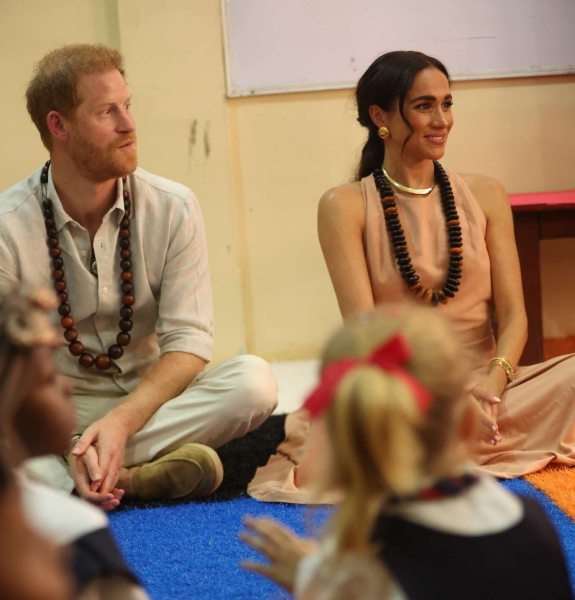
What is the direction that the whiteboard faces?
toward the camera

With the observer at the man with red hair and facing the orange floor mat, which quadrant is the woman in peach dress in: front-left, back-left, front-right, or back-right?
front-left

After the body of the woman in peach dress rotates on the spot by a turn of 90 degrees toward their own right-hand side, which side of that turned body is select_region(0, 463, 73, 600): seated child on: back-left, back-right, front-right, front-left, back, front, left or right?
front-left

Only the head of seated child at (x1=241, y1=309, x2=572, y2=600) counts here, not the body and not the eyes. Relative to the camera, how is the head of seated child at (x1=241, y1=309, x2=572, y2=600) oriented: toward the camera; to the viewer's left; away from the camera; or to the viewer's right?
away from the camera

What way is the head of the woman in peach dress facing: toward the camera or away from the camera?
toward the camera

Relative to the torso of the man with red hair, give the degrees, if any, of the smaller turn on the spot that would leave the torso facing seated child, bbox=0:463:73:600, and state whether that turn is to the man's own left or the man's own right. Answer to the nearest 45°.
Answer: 0° — they already face them

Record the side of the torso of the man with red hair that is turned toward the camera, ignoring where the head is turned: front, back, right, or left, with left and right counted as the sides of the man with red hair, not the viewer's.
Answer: front

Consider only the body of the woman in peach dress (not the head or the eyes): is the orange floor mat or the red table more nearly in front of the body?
the orange floor mat

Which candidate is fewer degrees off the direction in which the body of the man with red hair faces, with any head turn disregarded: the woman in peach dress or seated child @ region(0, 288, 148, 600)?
the seated child

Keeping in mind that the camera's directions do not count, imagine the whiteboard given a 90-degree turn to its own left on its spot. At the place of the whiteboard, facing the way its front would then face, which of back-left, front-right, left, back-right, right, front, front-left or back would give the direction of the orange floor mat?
right

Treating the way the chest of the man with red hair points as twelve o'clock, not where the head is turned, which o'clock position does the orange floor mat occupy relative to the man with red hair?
The orange floor mat is roughly at 10 o'clock from the man with red hair.

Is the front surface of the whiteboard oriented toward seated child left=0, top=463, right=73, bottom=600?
yes

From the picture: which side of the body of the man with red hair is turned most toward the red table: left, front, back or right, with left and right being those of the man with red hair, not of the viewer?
left

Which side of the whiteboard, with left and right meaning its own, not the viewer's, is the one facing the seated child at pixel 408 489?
front

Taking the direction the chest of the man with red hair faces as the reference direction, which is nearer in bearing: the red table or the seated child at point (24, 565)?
the seated child
